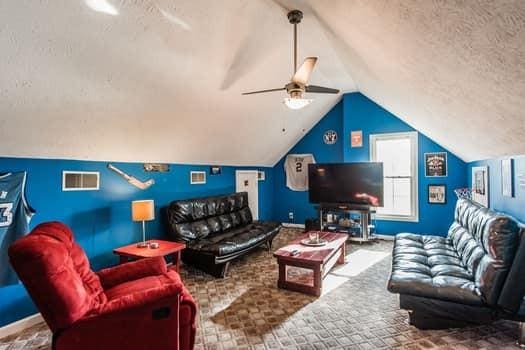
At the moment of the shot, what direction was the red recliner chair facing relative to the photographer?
facing to the right of the viewer

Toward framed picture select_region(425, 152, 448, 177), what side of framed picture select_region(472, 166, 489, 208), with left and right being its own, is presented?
right

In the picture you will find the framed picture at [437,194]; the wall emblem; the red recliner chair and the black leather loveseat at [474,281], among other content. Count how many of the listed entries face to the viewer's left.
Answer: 1

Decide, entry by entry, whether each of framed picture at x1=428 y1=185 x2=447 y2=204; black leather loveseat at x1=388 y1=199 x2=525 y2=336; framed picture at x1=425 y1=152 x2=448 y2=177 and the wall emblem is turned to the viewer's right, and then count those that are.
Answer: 0

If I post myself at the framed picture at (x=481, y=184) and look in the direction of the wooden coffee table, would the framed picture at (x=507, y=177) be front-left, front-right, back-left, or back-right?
front-left

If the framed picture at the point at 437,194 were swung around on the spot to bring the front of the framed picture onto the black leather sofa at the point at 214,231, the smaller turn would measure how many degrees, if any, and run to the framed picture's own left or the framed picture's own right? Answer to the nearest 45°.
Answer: approximately 45° to the framed picture's own right

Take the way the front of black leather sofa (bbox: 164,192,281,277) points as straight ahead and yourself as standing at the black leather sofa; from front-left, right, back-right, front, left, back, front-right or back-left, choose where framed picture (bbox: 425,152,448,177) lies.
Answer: front-left

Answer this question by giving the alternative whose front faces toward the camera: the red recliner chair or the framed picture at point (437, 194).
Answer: the framed picture

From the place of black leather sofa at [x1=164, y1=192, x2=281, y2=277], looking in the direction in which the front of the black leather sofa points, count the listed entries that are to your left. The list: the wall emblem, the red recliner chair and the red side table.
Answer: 1

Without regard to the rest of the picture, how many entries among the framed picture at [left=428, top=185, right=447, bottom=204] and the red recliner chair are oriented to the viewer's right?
1

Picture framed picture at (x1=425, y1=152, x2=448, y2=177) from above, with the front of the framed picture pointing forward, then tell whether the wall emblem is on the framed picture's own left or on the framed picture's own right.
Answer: on the framed picture's own right

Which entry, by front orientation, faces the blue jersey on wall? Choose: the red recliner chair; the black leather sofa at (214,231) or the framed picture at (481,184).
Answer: the framed picture

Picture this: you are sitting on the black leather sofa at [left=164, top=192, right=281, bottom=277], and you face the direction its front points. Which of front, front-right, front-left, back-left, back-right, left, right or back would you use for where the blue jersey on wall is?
right

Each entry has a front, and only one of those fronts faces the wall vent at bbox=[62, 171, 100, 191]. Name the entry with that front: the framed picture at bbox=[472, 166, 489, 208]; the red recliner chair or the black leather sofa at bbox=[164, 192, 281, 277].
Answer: the framed picture

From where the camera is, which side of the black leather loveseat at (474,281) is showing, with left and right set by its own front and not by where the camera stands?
left

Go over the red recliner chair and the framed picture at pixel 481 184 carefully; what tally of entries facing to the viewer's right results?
1

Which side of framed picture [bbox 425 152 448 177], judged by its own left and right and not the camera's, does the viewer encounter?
front

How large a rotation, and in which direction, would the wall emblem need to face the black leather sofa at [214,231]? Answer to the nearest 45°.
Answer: approximately 45° to its right

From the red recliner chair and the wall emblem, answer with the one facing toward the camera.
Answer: the wall emblem

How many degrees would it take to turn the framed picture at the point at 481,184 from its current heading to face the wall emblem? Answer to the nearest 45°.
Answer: approximately 45° to its right

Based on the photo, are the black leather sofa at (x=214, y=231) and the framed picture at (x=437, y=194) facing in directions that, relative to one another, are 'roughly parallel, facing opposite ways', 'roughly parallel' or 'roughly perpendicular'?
roughly perpendicular

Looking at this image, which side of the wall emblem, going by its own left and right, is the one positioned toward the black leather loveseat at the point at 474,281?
front
